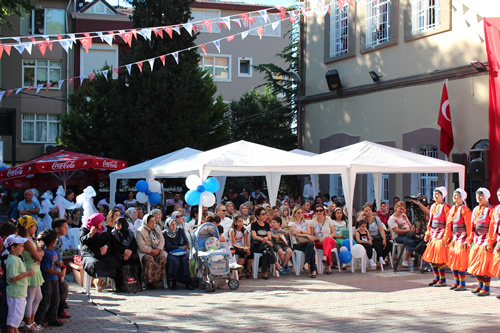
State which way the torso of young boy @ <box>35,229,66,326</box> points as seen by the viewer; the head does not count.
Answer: to the viewer's right

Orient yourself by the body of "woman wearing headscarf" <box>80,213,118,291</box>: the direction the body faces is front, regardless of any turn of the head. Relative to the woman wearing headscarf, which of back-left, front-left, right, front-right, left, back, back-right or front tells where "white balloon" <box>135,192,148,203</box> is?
back-left

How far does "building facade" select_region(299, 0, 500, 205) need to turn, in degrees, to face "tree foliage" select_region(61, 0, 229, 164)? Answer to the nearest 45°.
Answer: approximately 45° to its right

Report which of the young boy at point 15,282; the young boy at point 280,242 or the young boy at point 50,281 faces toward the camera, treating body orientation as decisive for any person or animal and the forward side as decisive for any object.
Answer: the young boy at point 280,242

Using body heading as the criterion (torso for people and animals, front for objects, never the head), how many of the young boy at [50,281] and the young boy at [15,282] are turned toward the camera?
0

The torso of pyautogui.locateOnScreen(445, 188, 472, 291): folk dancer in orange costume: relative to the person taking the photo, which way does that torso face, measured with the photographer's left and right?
facing the viewer and to the left of the viewer

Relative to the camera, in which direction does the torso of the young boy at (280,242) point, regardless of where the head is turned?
toward the camera

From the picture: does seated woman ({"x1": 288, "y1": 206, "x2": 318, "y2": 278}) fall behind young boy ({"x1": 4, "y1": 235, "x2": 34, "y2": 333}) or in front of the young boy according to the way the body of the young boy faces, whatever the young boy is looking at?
in front

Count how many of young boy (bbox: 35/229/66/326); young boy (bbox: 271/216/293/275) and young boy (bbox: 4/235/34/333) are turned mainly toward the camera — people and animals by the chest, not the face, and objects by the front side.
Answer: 1

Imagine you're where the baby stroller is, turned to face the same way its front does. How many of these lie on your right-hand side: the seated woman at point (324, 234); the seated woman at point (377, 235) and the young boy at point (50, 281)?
1

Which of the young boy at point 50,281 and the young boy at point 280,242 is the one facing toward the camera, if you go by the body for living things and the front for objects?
the young boy at point 280,242

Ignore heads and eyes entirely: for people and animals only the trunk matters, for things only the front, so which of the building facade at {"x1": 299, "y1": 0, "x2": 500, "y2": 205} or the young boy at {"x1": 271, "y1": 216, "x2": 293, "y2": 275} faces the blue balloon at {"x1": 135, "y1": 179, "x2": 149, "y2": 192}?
the building facade

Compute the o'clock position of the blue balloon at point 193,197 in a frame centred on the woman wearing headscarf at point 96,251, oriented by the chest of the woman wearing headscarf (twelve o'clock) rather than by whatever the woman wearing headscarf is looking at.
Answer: The blue balloon is roughly at 9 o'clock from the woman wearing headscarf.

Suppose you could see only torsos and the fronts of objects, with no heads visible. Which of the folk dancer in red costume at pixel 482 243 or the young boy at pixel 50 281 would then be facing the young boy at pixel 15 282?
the folk dancer in red costume

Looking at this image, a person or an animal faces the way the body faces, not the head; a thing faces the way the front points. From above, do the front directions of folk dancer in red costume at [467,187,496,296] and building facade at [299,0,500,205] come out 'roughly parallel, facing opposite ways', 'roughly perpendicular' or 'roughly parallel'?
roughly parallel

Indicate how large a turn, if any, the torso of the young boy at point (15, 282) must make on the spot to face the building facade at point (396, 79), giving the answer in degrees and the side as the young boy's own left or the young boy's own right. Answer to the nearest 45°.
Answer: approximately 45° to the young boy's own left

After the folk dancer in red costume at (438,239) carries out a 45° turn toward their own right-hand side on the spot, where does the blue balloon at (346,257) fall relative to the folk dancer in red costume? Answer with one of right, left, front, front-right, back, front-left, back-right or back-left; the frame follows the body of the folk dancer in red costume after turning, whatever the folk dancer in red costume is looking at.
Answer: front-right

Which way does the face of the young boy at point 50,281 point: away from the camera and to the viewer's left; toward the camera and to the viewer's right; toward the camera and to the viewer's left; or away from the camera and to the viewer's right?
away from the camera and to the viewer's right
